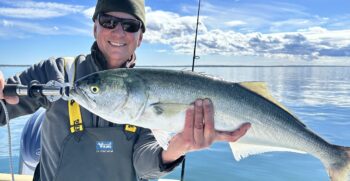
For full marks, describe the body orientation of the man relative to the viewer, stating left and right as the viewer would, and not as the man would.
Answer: facing the viewer
